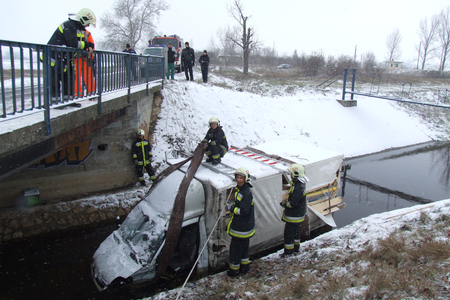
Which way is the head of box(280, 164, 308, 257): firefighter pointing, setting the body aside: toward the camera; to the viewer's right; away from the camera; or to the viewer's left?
to the viewer's left

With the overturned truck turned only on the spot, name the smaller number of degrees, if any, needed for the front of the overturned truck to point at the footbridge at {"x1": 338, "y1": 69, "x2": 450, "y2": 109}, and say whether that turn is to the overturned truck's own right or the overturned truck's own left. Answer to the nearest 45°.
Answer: approximately 180°

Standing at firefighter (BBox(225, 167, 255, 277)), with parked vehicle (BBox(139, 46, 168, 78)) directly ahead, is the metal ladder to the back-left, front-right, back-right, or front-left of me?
front-right

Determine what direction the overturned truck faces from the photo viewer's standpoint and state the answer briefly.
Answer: facing the viewer and to the left of the viewer

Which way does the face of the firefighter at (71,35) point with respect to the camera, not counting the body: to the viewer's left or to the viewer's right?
to the viewer's right

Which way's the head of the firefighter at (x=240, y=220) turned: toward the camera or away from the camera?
toward the camera

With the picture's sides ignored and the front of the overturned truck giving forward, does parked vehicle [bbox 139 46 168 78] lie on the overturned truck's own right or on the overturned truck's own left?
on the overturned truck's own right

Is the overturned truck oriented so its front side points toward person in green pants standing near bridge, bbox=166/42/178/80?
no

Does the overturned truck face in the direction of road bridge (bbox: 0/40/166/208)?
no
